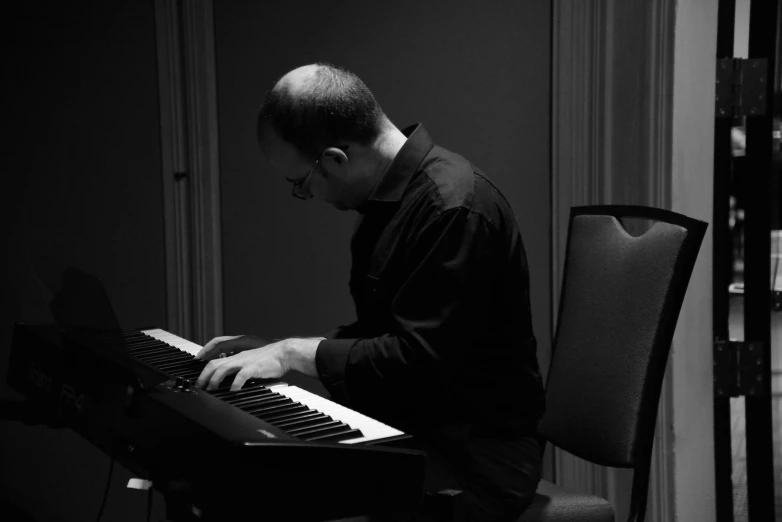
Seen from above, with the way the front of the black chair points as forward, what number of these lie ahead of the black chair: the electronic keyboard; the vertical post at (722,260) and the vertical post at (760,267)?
1

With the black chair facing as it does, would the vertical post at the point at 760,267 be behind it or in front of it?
behind

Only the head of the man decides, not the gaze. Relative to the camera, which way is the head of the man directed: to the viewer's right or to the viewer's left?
to the viewer's left

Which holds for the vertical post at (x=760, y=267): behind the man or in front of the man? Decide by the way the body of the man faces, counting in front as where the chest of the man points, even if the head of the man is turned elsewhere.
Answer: behind

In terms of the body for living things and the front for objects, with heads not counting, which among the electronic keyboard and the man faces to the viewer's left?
the man

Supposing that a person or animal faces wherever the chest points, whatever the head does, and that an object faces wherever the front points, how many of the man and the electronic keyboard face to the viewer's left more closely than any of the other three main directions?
1

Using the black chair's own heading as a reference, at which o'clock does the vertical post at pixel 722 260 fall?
The vertical post is roughly at 5 o'clock from the black chair.

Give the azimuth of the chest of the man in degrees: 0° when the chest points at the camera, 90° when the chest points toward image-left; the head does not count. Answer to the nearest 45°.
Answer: approximately 90°
